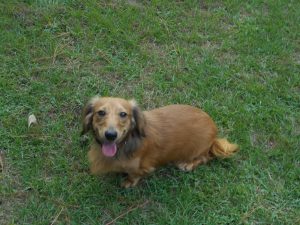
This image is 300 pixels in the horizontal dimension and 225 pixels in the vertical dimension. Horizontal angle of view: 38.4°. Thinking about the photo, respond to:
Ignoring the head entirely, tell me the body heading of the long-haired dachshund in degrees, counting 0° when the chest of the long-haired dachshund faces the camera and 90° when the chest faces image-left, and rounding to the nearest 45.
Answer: approximately 45°
